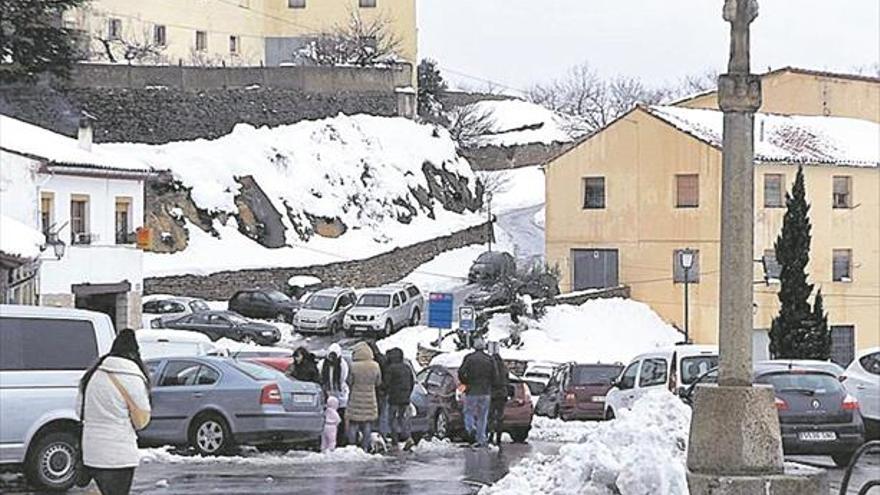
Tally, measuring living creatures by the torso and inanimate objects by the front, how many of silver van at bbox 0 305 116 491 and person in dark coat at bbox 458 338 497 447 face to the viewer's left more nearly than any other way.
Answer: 1

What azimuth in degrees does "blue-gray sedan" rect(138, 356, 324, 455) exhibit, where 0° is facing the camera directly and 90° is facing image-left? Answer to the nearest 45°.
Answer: approximately 135°

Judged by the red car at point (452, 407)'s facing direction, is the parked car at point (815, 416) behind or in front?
behind

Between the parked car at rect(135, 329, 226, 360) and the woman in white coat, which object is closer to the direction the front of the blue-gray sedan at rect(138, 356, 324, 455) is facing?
the parked car

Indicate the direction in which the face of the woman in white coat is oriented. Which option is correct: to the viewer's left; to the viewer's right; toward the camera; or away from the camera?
away from the camera

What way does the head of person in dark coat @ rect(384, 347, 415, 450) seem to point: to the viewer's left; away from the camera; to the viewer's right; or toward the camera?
away from the camera

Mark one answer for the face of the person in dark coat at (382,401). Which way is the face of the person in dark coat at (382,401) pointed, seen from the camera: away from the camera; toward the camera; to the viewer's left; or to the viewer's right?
away from the camera

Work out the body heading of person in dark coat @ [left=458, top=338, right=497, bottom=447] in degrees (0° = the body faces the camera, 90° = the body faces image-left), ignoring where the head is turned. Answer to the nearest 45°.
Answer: approximately 180°

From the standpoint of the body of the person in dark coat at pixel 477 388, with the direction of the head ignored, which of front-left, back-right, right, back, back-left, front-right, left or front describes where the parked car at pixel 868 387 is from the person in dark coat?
right

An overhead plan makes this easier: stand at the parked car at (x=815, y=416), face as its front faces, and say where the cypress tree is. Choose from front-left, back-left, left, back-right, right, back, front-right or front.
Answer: front-right

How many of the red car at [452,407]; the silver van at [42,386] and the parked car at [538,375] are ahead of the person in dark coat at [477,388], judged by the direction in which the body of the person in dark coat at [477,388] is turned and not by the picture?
2
